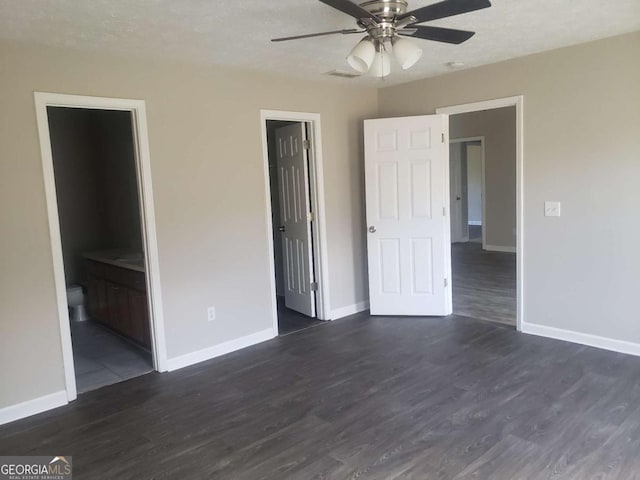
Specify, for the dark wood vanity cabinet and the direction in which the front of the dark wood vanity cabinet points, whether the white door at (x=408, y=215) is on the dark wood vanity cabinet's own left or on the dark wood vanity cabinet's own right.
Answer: on the dark wood vanity cabinet's own left

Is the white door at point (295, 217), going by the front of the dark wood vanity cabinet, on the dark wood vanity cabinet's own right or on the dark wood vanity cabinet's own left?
on the dark wood vanity cabinet's own left

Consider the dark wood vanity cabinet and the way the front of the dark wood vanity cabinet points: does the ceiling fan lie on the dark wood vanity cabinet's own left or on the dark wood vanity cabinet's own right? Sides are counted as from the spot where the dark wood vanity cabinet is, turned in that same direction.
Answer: on the dark wood vanity cabinet's own left

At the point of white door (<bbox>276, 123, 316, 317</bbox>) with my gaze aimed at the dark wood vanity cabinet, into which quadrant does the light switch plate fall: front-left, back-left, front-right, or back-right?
back-left

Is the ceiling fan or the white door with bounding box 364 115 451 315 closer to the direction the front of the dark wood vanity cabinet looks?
the ceiling fan

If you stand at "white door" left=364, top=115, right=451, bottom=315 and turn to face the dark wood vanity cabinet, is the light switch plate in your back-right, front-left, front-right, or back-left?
back-left

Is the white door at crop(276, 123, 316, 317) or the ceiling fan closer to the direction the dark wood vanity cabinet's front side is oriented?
the ceiling fan

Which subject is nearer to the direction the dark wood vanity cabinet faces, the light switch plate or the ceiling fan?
the ceiling fan

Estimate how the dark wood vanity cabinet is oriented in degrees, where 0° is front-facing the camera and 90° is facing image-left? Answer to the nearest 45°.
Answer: approximately 45°
